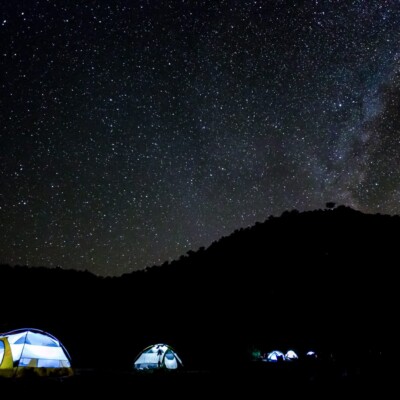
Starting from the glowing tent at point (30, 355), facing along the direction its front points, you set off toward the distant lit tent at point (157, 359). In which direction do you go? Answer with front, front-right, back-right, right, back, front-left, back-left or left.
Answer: back

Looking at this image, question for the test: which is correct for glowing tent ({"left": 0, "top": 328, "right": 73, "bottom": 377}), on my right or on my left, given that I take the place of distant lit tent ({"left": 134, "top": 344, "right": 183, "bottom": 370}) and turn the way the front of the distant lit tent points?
on my right

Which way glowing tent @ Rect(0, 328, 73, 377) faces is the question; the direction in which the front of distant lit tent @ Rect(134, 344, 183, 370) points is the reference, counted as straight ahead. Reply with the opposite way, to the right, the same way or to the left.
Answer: to the right

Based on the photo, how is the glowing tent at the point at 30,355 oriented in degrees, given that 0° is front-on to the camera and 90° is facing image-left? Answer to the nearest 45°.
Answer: approximately 45°

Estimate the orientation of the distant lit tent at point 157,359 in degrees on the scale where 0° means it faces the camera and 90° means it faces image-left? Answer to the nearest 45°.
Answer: approximately 315°

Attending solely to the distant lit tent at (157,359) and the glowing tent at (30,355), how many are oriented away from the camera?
0
